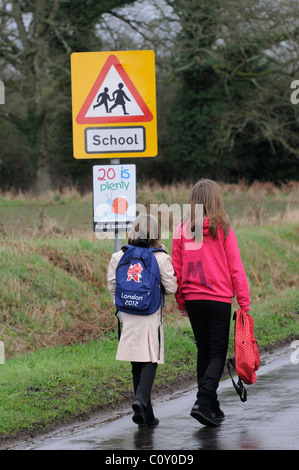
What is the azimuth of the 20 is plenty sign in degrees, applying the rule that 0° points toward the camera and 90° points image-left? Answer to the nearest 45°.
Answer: approximately 0°

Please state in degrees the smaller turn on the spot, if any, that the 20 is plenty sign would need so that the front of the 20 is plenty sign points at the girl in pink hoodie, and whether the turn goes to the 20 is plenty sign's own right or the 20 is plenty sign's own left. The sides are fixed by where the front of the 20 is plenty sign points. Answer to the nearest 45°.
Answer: approximately 45° to the 20 is plenty sign's own left

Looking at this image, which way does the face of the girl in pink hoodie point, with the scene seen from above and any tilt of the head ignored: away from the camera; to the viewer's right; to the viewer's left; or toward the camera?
away from the camera

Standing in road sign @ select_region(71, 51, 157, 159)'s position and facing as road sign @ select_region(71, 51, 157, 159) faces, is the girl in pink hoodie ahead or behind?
ahead

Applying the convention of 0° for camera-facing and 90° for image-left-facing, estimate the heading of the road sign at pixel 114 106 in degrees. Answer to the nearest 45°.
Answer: approximately 0°

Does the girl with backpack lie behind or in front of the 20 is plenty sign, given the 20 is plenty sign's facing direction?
in front

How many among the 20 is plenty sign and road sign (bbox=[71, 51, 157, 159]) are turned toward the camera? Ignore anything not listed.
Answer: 2
